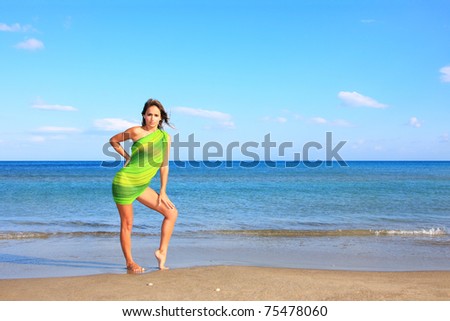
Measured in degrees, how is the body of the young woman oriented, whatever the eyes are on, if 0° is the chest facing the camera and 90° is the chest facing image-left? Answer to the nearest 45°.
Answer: approximately 0°

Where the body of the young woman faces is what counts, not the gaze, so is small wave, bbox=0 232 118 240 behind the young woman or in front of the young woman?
behind

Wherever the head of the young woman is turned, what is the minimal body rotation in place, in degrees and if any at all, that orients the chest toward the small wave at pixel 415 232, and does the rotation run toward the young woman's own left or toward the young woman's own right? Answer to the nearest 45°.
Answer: approximately 135° to the young woman's own left

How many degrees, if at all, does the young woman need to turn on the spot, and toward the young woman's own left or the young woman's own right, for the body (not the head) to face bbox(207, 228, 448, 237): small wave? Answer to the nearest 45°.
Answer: approximately 135° to the young woman's own left
